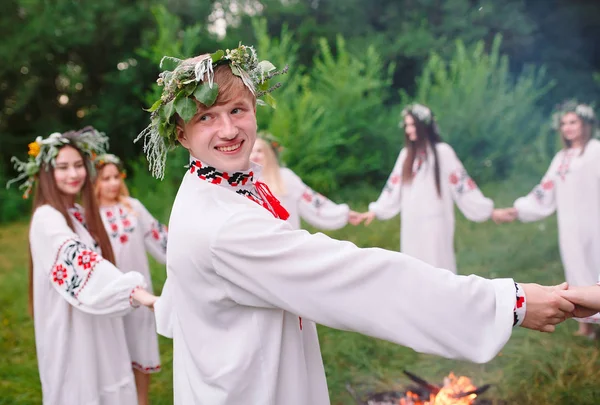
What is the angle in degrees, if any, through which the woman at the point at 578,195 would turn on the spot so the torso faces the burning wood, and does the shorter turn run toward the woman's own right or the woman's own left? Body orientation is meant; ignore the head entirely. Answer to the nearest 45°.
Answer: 0° — they already face it

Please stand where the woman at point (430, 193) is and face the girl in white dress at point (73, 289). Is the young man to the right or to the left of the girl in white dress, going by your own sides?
left

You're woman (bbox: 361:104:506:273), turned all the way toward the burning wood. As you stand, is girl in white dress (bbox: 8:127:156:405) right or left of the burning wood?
right

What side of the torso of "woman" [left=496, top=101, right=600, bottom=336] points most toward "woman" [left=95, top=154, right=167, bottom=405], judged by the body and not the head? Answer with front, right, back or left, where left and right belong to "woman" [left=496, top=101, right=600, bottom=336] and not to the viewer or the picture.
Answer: front

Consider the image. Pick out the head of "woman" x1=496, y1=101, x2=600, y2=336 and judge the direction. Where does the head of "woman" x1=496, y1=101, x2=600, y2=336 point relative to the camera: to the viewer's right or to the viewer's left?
to the viewer's left

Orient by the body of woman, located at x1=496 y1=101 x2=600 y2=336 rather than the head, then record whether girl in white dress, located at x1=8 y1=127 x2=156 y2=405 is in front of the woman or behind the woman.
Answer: in front

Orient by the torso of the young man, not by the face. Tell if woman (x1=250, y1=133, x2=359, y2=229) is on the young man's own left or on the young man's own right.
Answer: on the young man's own left

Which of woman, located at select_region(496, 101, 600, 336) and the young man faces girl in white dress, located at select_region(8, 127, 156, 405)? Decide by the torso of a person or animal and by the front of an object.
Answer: the woman

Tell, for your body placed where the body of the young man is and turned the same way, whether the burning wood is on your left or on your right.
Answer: on your left
